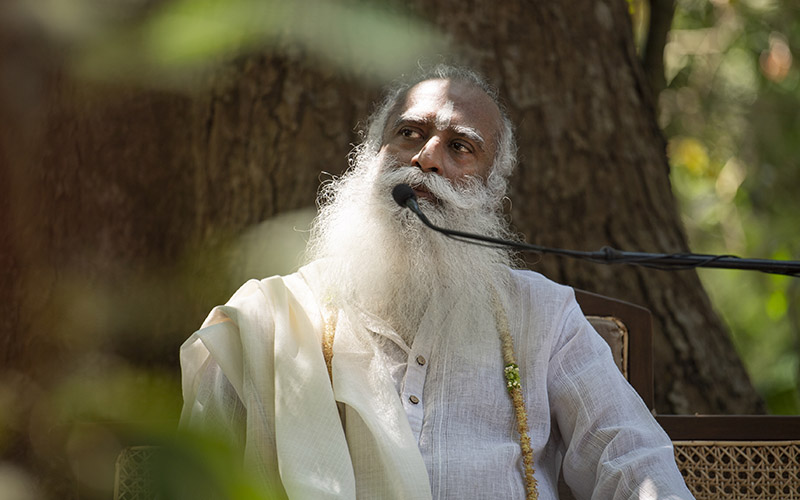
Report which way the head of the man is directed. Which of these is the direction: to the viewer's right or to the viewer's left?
to the viewer's left

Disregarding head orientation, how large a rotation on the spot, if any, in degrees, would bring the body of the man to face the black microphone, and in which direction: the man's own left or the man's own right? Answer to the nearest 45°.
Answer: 0° — they already face it

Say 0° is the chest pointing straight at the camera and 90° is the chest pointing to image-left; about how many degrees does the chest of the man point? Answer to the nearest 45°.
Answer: approximately 0°
